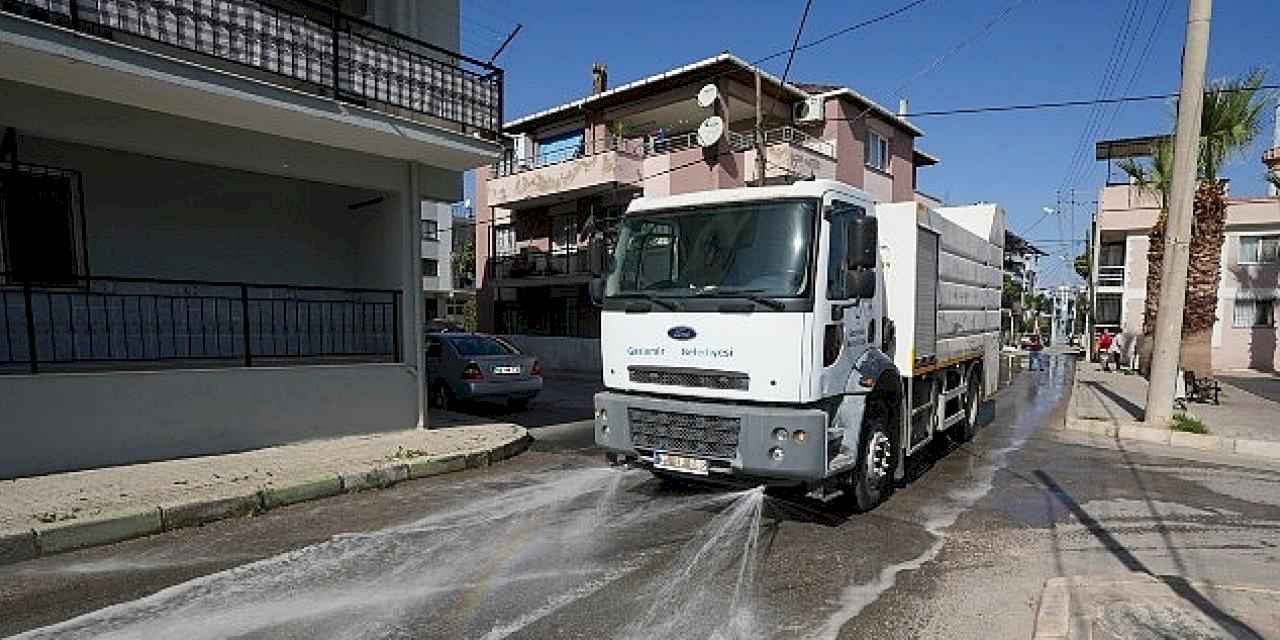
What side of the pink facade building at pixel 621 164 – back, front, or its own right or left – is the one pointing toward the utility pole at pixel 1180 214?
left

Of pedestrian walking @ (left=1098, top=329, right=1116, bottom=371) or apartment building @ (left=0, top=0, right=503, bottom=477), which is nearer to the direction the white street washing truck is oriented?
the apartment building

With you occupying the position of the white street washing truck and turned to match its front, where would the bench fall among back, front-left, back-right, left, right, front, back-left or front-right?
back

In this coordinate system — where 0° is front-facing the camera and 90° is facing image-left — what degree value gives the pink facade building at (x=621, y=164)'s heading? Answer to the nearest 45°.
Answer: approximately 45°

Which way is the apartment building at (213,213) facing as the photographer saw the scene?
facing the viewer and to the right of the viewer

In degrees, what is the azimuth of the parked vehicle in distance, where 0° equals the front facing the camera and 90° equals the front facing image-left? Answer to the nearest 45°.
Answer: approximately 135°
